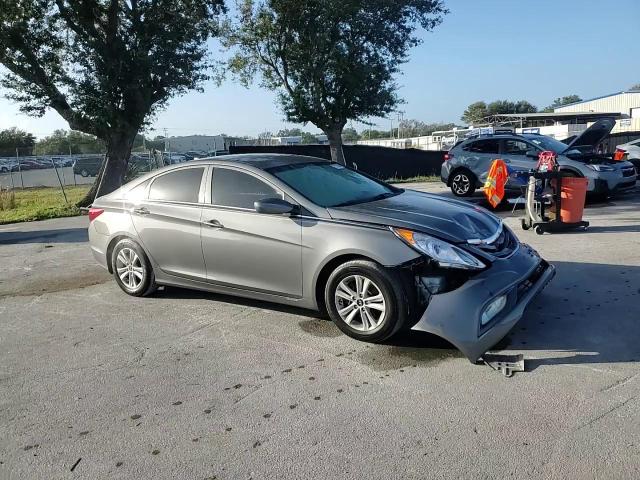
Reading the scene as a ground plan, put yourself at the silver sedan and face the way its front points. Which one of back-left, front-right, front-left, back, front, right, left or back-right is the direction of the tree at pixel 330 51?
back-left

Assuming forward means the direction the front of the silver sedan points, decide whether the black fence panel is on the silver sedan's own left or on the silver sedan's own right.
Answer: on the silver sedan's own left

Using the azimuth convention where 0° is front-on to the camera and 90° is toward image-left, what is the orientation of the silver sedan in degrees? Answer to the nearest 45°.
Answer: approximately 315°

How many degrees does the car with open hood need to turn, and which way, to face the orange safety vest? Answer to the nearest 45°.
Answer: approximately 45° to its right

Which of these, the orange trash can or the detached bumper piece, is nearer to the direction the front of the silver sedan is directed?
the detached bumper piece

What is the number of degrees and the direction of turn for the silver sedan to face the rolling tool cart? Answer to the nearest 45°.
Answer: approximately 90° to its left

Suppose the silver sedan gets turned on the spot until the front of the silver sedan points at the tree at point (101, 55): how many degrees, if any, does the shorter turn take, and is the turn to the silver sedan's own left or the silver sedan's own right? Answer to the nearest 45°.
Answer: approximately 180°

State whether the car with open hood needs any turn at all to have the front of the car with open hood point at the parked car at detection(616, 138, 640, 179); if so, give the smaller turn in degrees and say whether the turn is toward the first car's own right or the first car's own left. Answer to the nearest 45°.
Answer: approximately 90° to the first car's own left

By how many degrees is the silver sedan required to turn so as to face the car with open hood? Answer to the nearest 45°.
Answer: approximately 90° to its left

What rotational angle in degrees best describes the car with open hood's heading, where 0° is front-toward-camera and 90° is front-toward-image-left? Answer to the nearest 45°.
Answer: approximately 315°
